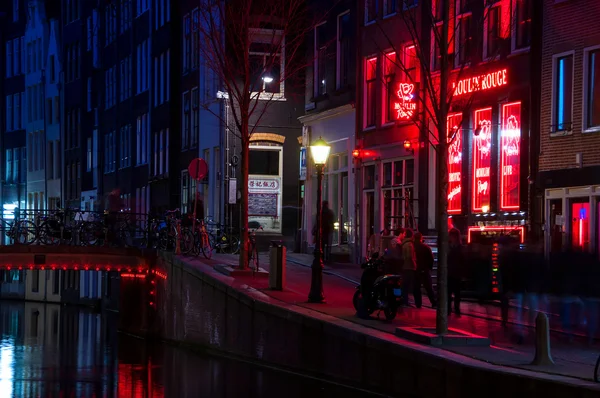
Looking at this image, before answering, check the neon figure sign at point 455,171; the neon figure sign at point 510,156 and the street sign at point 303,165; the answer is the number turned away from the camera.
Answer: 0

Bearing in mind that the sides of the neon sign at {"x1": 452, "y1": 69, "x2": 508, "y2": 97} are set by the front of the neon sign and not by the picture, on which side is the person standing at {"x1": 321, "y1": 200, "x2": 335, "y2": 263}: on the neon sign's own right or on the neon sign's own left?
on the neon sign's own right

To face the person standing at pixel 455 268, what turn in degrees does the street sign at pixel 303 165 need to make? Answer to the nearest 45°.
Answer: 0° — it already faces them

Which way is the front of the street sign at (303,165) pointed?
toward the camera

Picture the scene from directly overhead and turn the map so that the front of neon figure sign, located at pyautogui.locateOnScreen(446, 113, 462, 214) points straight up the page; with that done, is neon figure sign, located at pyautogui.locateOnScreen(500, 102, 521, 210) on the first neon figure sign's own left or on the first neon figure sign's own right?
on the first neon figure sign's own left

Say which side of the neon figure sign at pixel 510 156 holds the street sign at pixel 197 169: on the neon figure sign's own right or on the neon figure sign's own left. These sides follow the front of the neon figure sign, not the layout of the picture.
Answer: on the neon figure sign's own right

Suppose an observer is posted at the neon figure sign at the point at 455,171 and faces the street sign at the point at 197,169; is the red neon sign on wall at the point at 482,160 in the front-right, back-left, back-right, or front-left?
back-left

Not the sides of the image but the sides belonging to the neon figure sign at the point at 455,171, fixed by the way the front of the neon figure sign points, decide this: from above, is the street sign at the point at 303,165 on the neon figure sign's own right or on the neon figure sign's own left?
on the neon figure sign's own right

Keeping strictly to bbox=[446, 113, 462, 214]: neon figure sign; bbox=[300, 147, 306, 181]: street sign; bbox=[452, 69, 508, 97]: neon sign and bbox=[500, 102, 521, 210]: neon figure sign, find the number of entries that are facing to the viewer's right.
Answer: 0

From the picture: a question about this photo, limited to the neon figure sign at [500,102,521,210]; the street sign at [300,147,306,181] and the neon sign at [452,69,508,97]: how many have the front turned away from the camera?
0

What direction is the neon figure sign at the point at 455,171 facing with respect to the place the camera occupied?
facing the viewer and to the left of the viewer

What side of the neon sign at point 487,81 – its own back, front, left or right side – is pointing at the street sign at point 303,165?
right

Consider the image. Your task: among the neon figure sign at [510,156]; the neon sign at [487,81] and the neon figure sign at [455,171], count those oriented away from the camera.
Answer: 0

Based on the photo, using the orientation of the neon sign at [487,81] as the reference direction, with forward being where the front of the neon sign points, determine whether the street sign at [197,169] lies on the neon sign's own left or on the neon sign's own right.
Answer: on the neon sign's own right

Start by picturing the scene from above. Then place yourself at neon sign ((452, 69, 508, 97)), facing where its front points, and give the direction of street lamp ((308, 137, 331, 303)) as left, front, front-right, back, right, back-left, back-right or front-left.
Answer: front

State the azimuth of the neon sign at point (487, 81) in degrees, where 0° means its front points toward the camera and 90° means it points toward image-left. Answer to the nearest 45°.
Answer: approximately 45°
